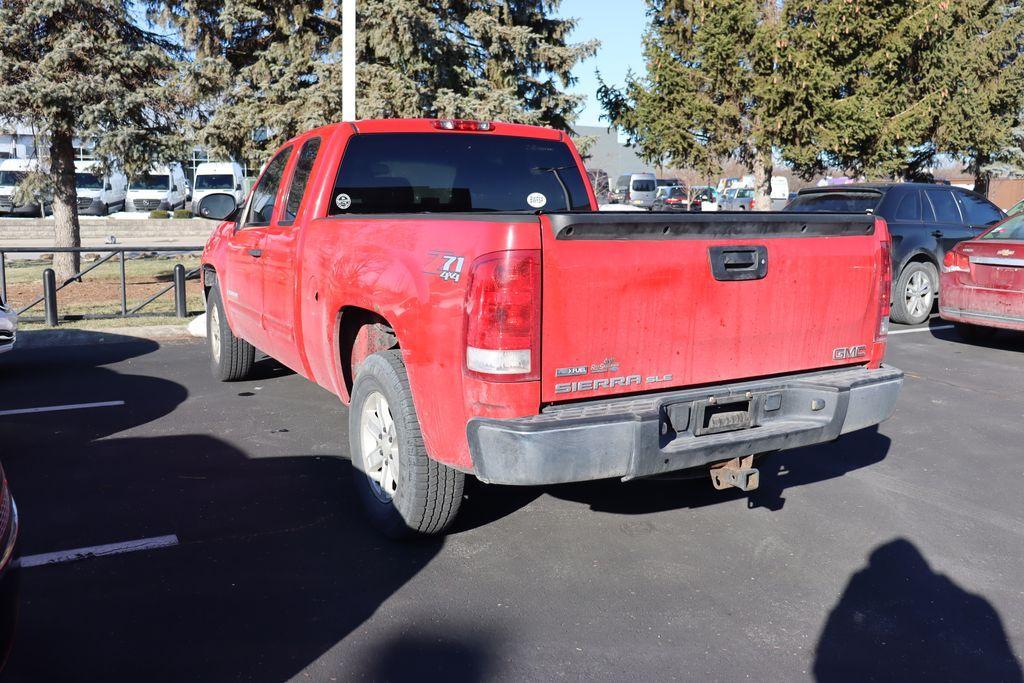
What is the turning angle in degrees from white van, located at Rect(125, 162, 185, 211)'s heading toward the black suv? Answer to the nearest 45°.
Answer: approximately 45° to its left

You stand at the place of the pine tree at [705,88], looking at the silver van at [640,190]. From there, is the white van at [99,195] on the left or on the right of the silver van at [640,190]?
left

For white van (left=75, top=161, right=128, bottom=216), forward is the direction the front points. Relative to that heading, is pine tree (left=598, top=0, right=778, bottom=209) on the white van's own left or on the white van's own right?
on the white van's own left

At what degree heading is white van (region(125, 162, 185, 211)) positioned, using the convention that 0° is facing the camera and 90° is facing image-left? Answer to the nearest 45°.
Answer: approximately 45°

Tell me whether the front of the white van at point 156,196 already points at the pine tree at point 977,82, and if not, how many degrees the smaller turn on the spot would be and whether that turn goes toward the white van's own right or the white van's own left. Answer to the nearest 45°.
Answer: approximately 90° to the white van's own left

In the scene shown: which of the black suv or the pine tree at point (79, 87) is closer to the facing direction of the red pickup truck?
the pine tree

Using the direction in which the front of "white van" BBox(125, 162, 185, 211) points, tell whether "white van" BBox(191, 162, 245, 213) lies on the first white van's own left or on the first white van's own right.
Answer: on the first white van's own left

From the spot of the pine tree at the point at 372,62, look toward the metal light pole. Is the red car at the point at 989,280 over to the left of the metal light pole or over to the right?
left

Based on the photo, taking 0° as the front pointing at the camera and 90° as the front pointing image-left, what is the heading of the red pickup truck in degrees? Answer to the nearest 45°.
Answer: approximately 135°

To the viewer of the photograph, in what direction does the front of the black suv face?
facing away from the viewer and to the right of the viewer

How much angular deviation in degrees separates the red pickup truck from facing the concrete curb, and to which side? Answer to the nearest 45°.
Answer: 0° — it already faces it
